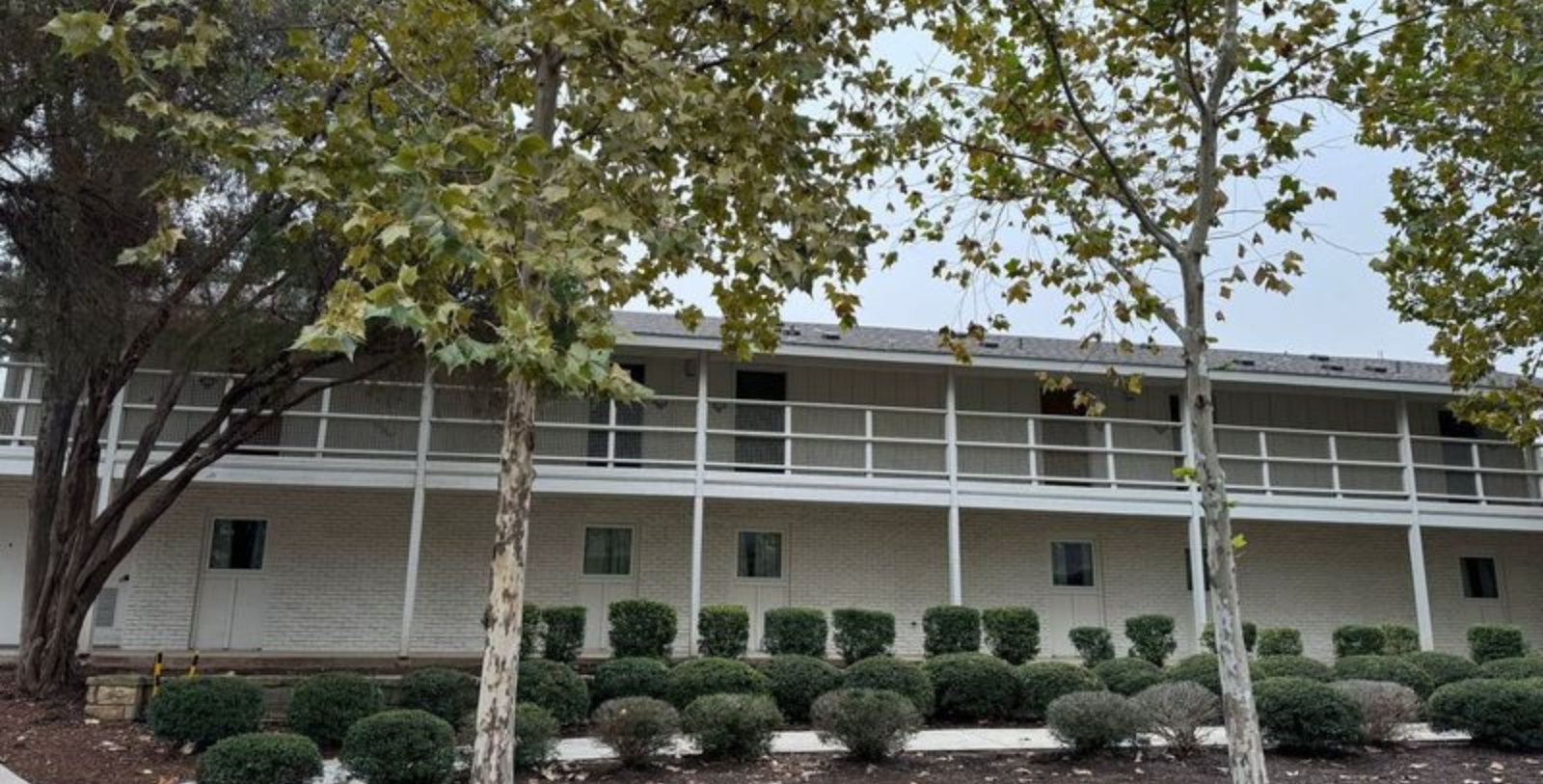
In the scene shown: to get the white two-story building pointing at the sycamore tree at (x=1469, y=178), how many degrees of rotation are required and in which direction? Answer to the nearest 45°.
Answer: approximately 45° to its left

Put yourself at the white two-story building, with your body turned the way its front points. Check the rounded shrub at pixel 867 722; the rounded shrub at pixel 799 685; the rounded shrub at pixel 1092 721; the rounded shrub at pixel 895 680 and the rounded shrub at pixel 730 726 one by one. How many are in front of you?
5

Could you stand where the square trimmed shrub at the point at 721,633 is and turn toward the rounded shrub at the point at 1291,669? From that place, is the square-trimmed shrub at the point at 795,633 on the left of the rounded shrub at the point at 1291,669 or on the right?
left

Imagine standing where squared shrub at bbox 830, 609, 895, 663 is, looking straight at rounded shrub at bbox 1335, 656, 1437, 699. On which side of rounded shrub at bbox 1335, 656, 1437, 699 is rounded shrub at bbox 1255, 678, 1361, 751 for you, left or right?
right

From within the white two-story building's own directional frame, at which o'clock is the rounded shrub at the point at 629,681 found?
The rounded shrub is roughly at 1 o'clock from the white two-story building.

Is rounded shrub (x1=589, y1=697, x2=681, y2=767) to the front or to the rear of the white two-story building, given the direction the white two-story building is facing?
to the front

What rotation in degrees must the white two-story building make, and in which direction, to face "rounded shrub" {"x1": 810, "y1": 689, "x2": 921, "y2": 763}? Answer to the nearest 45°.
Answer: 0° — it already faces it

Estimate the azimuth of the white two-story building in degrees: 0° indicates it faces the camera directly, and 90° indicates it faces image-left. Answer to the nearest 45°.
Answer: approximately 0°

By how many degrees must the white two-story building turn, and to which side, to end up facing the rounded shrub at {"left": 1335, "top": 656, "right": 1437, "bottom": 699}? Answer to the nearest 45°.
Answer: approximately 45° to its left

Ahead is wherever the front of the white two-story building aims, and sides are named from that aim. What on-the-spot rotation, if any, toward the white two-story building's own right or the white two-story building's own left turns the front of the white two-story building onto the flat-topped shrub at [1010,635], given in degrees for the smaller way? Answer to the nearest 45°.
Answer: approximately 45° to the white two-story building's own left

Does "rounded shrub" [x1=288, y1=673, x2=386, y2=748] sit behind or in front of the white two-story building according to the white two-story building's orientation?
in front

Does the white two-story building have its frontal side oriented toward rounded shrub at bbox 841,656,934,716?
yes
